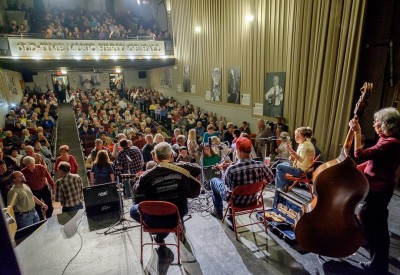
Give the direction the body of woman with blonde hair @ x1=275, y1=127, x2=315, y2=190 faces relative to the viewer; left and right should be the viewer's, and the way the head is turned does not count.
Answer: facing to the left of the viewer

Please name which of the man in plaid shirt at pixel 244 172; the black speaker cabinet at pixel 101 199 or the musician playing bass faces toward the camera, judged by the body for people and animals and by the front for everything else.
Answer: the black speaker cabinet

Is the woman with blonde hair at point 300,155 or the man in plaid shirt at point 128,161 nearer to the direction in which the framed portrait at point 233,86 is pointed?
the man in plaid shirt

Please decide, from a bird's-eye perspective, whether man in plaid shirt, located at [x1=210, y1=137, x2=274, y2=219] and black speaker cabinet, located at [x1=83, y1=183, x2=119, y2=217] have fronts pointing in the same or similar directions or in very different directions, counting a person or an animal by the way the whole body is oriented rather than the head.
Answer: very different directions

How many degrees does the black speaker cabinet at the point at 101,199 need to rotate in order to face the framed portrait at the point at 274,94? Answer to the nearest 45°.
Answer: approximately 90° to its left

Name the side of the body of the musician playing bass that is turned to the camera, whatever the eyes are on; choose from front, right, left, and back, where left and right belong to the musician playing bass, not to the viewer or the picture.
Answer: left

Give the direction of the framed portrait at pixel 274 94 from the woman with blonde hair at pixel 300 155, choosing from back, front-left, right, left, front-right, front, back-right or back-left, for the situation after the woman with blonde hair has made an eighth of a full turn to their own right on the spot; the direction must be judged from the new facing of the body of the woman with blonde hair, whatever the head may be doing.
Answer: front-right

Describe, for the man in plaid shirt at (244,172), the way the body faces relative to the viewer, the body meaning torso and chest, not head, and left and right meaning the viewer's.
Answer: facing away from the viewer and to the left of the viewer
